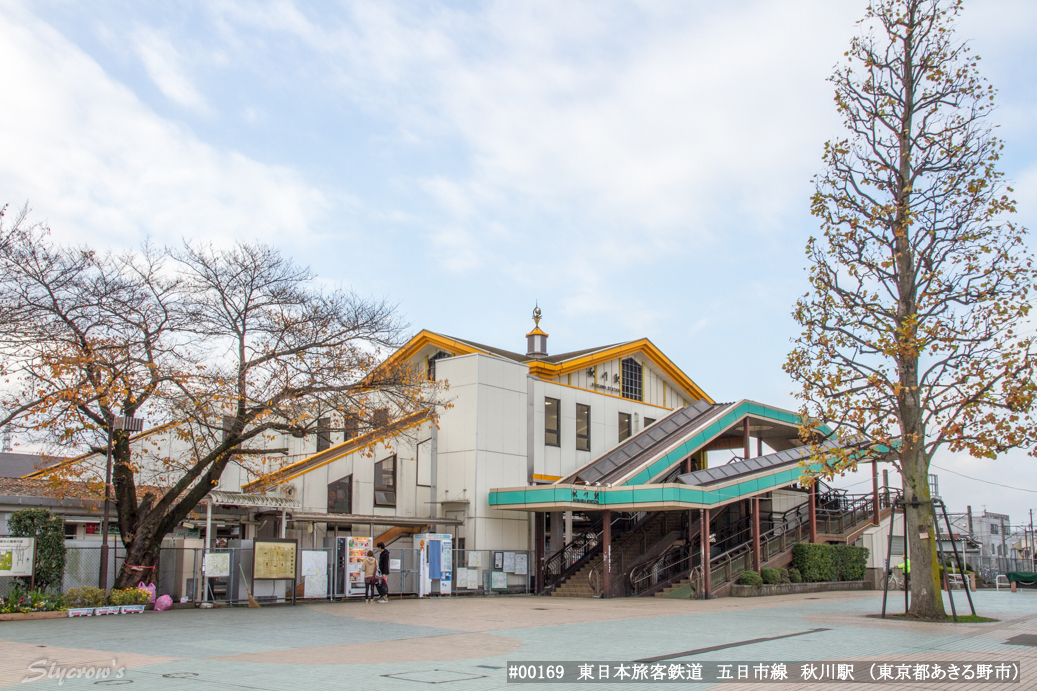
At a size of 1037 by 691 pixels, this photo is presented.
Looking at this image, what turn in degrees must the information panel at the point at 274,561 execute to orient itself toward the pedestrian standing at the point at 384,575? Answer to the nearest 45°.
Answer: approximately 135° to its left

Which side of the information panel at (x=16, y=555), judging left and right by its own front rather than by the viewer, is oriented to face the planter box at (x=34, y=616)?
front

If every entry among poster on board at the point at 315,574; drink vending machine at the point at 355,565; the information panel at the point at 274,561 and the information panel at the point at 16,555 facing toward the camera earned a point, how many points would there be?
4

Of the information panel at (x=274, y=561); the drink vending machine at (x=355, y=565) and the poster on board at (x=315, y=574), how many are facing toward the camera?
3

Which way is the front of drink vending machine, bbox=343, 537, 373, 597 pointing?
toward the camera

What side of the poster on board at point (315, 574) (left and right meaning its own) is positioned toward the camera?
front

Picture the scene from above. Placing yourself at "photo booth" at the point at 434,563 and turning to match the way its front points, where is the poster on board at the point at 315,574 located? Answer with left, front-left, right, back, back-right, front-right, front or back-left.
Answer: front-right

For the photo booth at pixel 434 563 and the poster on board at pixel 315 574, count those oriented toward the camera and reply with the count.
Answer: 2

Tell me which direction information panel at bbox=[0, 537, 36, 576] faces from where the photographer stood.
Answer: facing the viewer

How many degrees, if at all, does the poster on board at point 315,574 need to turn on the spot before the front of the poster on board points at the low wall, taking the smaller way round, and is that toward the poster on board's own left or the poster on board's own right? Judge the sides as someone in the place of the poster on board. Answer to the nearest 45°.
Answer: approximately 90° to the poster on board's own left
